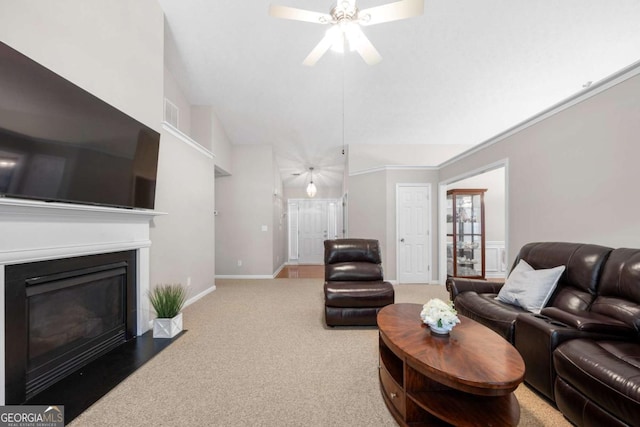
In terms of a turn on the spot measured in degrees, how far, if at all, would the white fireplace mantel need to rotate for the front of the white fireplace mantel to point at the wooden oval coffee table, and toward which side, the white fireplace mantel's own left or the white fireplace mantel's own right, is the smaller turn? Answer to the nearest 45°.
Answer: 0° — it already faces it

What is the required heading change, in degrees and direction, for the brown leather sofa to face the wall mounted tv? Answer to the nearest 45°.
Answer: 0° — it already faces it

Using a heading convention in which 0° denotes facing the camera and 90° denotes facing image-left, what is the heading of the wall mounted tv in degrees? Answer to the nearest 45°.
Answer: approximately 315°

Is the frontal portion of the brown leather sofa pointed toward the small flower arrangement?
yes

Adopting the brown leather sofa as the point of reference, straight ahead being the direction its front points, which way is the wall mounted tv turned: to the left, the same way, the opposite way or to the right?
the opposite way

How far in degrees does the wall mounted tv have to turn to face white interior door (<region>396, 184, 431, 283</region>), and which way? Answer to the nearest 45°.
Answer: approximately 45° to its left

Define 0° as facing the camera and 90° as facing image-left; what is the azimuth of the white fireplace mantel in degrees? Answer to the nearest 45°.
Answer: approximately 315°

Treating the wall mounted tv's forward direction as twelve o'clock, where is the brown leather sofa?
The brown leather sofa is roughly at 12 o'clock from the wall mounted tv.

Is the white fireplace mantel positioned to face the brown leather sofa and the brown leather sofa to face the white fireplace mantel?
yes

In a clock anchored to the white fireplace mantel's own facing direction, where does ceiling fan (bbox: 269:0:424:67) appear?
The ceiling fan is roughly at 12 o'clock from the white fireplace mantel.
